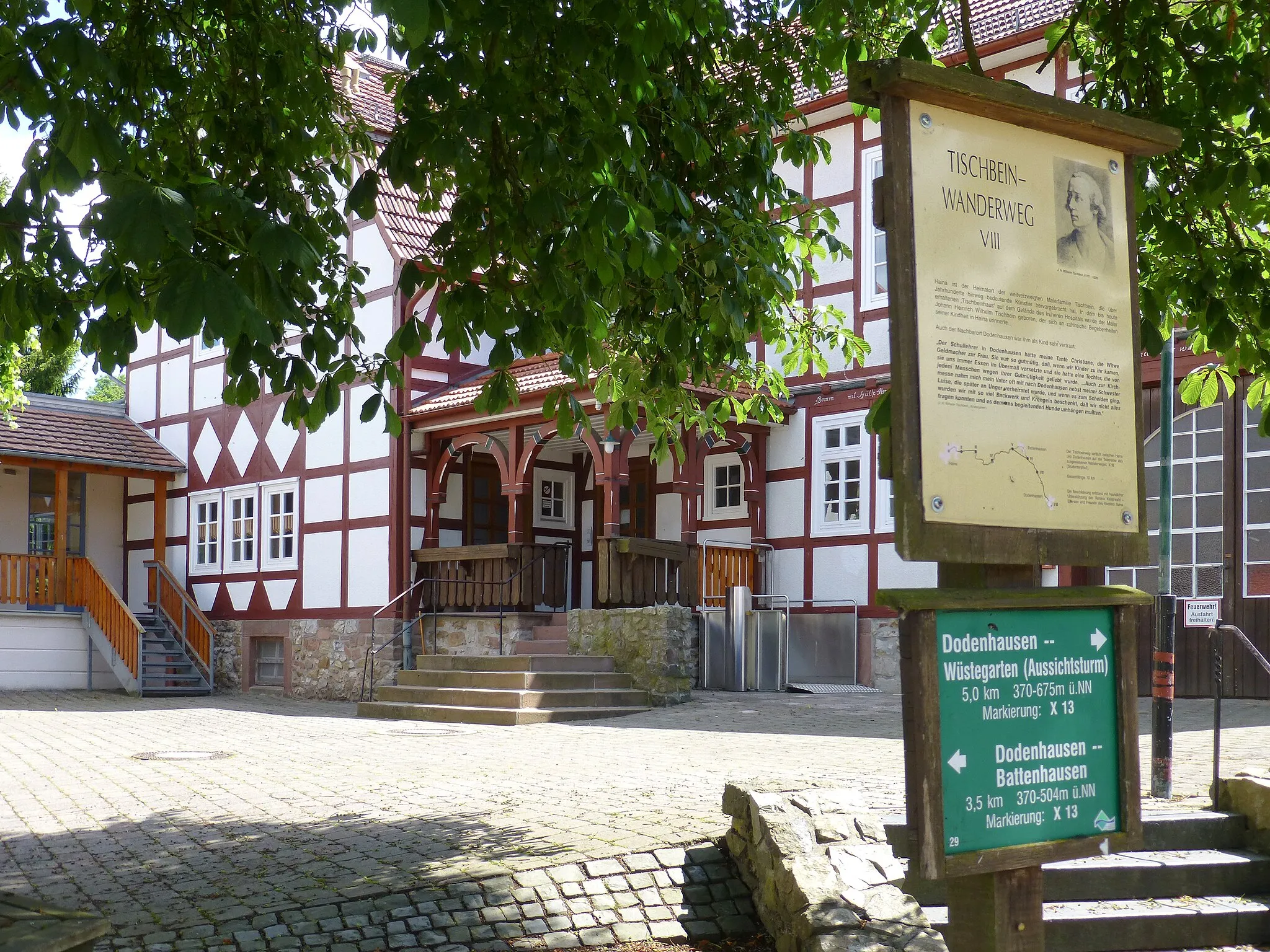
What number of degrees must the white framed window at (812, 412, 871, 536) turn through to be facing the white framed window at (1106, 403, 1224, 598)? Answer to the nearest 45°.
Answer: approximately 90° to its left

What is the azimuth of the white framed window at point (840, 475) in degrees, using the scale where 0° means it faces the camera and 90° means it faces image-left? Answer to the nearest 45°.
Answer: approximately 45°

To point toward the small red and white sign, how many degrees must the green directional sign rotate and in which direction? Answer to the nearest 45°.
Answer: approximately 135° to its left

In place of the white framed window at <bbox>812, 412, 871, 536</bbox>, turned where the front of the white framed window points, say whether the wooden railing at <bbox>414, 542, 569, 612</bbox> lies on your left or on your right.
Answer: on your right

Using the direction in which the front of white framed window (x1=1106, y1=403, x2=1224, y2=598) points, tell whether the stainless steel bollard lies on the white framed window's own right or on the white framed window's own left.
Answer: on the white framed window's own right

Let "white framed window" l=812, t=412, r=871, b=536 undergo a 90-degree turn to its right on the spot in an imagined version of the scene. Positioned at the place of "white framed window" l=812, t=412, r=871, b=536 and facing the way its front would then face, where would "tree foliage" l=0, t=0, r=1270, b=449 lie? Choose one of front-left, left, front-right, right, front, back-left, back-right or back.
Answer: back-left

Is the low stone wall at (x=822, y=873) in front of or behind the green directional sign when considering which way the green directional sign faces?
behind

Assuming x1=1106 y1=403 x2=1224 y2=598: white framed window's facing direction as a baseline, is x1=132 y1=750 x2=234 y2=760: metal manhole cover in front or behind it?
in front
